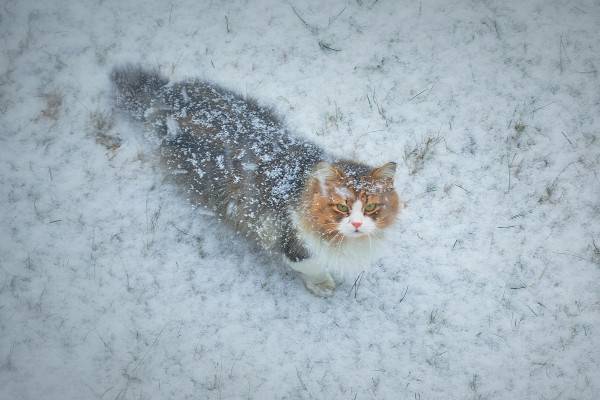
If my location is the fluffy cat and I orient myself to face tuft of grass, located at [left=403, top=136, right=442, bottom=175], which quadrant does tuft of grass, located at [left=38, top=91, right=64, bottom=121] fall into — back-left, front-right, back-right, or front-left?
back-left

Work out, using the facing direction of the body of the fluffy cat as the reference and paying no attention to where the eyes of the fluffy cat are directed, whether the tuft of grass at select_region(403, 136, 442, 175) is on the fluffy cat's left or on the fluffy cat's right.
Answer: on the fluffy cat's left

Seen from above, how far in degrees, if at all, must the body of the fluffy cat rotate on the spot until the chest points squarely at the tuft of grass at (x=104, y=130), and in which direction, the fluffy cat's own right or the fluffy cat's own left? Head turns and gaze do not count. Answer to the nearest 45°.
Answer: approximately 180°

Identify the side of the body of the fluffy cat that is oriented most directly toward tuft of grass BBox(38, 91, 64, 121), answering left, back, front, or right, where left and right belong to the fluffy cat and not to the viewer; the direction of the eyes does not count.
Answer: back

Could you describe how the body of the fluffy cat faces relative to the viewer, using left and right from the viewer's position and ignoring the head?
facing the viewer and to the right of the viewer

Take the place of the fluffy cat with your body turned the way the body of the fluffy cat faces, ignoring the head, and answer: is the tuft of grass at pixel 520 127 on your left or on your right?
on your left
